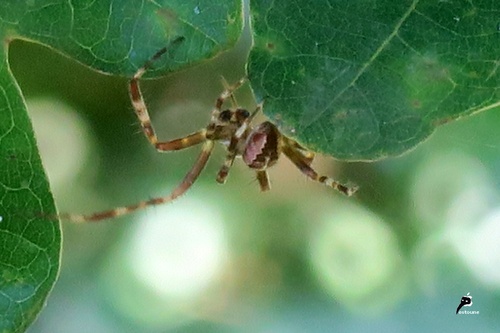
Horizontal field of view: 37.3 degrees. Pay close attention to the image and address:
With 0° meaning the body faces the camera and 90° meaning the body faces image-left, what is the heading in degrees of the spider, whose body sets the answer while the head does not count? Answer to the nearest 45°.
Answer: approximately 90°
